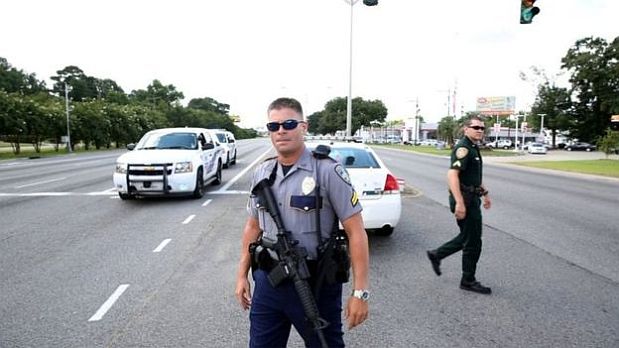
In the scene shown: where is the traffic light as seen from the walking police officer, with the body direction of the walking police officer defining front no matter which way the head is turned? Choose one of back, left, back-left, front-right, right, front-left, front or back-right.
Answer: left

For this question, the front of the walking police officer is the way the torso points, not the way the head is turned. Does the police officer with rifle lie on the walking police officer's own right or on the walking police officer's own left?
on the walking police officer's own right

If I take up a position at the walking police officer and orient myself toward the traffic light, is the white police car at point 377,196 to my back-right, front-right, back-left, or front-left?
front-left

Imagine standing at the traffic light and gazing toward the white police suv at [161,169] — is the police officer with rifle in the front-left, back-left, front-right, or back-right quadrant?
front-left

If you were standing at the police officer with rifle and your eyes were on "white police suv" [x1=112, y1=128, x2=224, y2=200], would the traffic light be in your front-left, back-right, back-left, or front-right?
front-right
